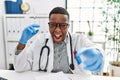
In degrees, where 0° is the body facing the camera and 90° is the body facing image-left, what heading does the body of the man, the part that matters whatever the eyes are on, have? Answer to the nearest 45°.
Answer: approximately 0°
